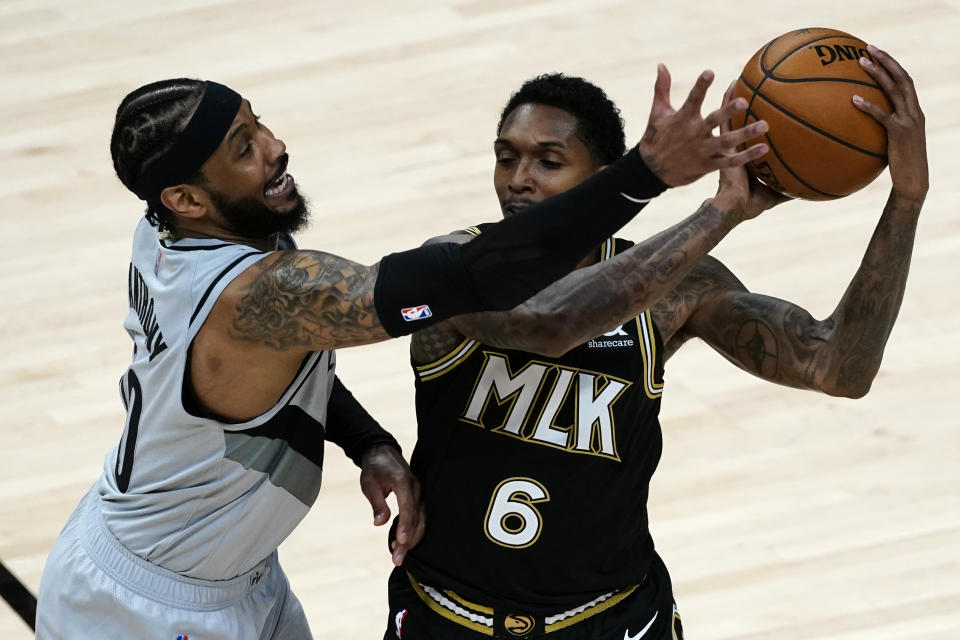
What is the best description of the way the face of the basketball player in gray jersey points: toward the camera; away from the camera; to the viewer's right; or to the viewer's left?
to the viewer's right

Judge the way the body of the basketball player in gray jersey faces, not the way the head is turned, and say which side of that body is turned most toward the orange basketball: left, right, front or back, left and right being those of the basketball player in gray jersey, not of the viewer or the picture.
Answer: front

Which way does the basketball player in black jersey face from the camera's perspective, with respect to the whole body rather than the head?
toward the camera

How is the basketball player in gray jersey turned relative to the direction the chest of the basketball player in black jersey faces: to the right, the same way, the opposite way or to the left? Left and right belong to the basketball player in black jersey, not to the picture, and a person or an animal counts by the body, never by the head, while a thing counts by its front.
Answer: to the left

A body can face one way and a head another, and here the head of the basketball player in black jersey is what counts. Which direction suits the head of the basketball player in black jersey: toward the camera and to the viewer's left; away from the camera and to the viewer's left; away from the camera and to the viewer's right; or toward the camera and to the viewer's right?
toward the camera and to the viewer's left

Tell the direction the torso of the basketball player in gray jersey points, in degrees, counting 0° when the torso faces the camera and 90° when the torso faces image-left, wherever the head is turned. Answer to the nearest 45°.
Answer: approximately 270°
